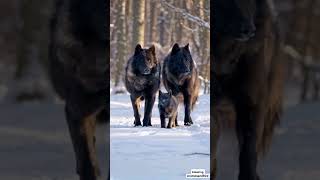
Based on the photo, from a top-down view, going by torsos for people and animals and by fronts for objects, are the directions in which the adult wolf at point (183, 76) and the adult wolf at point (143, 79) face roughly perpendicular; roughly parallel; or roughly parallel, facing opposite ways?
roughly parallel

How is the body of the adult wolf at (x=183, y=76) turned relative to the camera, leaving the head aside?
toward the camera

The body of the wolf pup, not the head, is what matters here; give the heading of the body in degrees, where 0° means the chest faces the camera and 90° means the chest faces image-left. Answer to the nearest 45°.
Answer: approximately 45°

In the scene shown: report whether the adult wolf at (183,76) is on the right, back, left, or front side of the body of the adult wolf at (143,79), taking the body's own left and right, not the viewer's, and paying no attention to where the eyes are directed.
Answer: left
